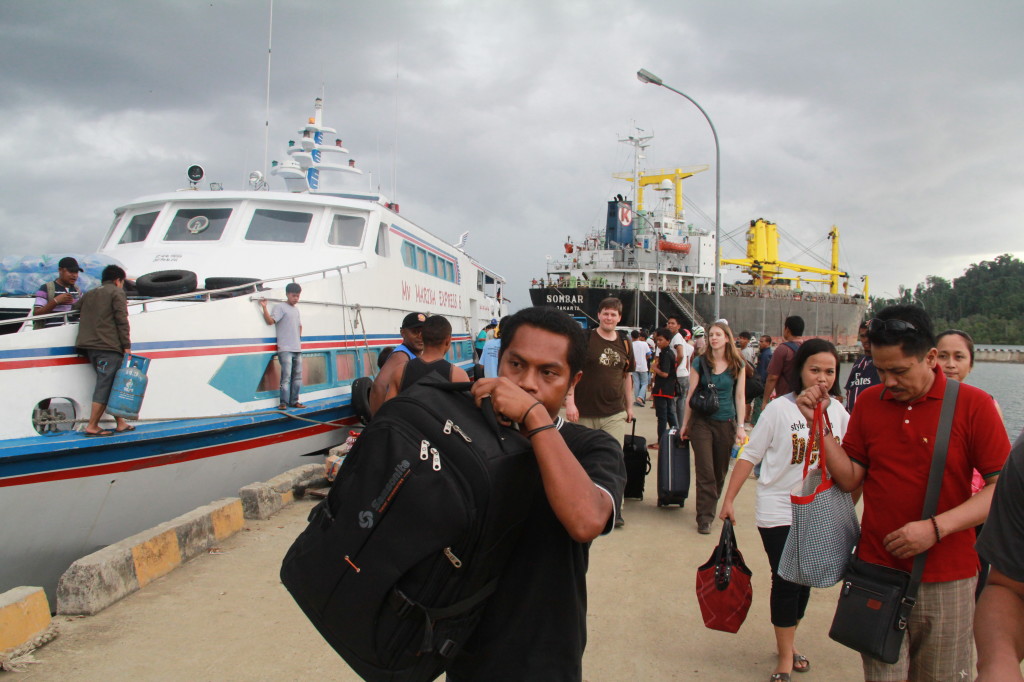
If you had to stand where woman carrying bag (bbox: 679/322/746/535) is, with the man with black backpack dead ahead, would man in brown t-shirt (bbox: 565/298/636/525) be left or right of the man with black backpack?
right

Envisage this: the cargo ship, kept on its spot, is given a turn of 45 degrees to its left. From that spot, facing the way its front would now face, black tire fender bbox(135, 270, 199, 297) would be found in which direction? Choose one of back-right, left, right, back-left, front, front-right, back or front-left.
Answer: back

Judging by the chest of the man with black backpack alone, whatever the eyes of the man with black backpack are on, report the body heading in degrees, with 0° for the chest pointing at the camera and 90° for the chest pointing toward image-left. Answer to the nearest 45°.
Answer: approximately 45°

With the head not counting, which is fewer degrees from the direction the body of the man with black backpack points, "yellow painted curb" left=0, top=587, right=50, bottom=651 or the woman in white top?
the yellow painted curb

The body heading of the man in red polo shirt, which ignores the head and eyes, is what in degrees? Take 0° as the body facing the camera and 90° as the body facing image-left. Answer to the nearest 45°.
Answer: approximately 45°

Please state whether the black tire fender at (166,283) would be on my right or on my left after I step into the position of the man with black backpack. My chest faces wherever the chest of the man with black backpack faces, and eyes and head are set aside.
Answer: on my right

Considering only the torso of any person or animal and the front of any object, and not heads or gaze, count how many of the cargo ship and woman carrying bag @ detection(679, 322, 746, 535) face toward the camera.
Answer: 1

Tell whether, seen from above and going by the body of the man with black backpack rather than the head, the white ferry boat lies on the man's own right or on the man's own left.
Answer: on the man's own right

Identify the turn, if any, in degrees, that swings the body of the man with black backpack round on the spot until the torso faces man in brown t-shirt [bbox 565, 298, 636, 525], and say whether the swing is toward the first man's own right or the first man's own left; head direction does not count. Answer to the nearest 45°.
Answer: approximately 135° to the first man's own right

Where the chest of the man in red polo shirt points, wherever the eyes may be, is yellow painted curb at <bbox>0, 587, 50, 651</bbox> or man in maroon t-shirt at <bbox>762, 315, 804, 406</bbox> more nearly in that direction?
the yellow painted curb

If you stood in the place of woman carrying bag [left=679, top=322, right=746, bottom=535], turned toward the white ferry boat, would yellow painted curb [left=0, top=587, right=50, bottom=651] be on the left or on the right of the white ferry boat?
left

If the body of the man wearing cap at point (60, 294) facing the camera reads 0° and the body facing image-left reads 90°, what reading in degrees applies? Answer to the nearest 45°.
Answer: approximately 315°

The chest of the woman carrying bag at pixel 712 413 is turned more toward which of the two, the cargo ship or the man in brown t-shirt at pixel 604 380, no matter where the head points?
the man in brown t-shirt
